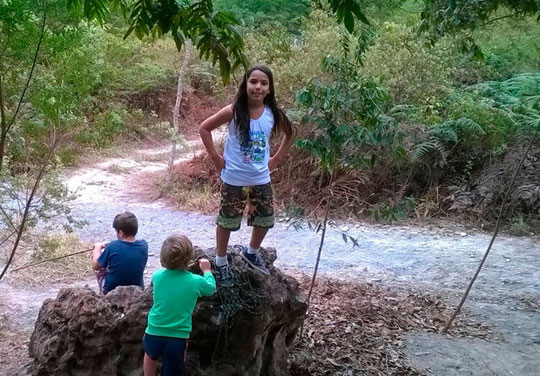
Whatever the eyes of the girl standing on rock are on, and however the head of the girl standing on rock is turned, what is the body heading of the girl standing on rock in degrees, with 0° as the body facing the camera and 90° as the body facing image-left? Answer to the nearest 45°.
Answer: approximately 0°

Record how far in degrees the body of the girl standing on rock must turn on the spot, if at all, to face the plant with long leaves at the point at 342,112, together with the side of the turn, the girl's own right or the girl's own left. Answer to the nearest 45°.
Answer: approximately 135° to the girl's own left

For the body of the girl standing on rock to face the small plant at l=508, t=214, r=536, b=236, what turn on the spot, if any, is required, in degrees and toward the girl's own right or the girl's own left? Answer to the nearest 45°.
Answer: approximately 135° to the girl's own left
